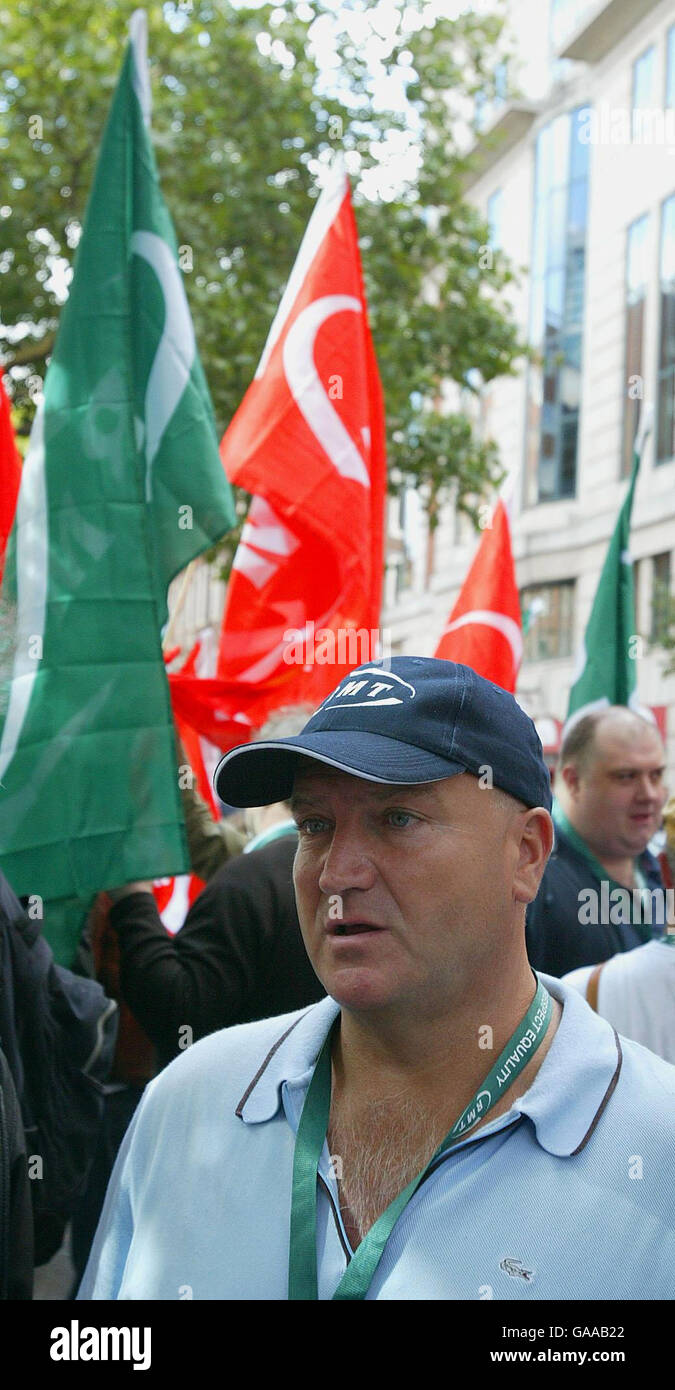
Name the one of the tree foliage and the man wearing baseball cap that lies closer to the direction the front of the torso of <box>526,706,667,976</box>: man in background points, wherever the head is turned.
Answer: the man wearing baseball cap

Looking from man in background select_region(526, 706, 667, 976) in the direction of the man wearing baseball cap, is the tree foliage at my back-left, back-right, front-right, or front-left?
back-right

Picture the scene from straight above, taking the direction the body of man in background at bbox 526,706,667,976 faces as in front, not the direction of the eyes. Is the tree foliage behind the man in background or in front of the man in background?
behind

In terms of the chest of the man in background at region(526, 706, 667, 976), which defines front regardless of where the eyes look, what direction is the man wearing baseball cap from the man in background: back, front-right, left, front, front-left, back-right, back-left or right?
front-right
